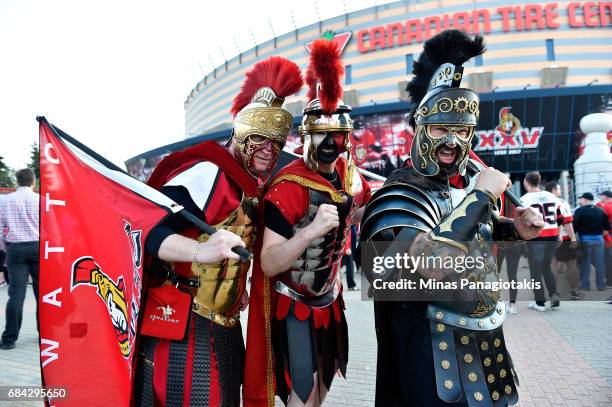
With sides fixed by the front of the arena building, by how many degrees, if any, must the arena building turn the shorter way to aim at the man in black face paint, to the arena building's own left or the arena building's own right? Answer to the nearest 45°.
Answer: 0° — it already faces them

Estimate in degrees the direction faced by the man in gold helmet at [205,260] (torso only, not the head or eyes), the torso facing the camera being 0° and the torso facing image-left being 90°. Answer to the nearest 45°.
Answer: approximately 315°

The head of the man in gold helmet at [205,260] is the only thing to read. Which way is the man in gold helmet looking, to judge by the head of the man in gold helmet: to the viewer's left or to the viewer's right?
to the viewer's right

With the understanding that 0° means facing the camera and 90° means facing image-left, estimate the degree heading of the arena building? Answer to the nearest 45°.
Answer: approximately 0°

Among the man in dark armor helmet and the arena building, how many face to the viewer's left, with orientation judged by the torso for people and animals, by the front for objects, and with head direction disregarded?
0

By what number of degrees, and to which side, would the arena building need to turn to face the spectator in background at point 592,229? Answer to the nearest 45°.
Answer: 0° — it already faces them

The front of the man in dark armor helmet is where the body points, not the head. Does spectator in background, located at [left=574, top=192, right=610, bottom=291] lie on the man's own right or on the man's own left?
on the man's own left

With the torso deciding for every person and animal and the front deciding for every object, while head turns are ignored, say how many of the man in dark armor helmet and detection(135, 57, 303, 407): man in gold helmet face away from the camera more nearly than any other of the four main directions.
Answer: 0

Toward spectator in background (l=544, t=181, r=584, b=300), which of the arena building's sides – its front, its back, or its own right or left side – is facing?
front
